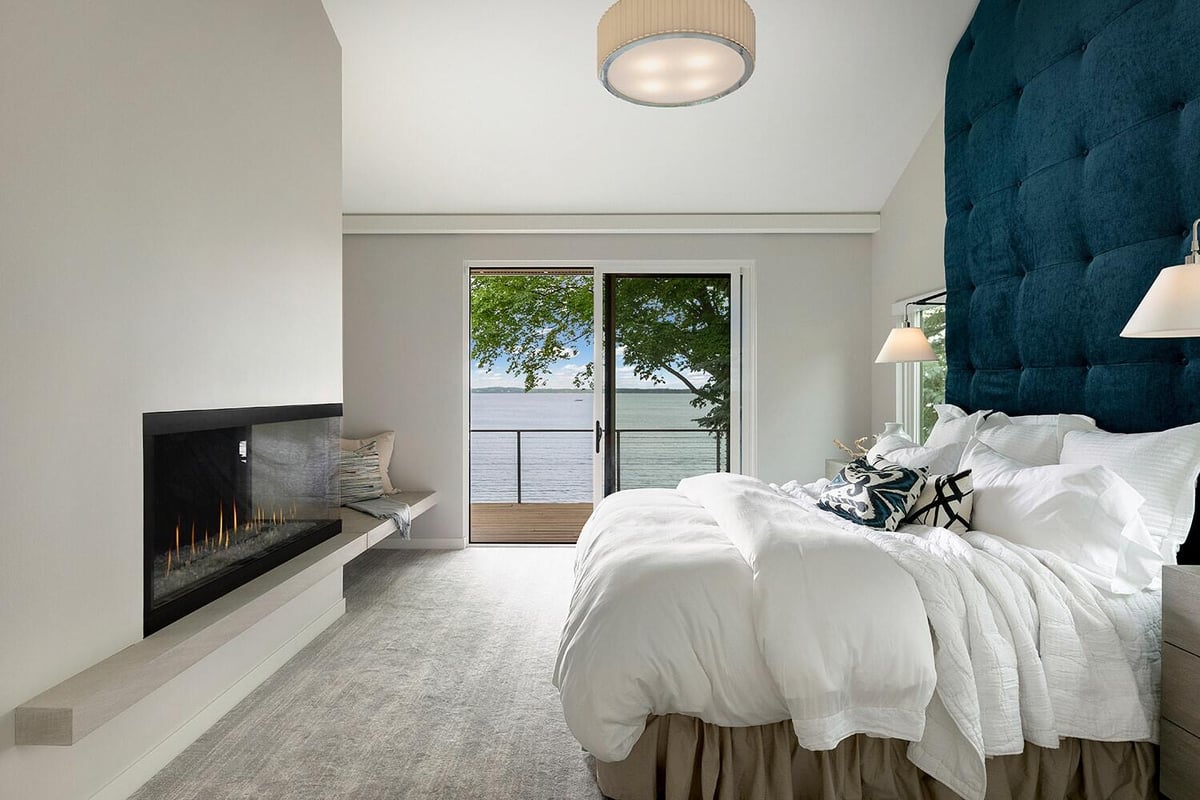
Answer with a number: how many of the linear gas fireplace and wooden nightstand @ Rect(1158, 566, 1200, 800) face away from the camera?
0

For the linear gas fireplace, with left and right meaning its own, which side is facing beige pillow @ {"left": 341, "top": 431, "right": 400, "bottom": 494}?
left

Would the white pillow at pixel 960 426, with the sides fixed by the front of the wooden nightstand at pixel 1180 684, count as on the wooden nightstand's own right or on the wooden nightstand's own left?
on the wooden nightstand's own right

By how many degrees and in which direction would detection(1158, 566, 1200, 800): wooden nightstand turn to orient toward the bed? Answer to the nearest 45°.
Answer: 0° — it already faces it

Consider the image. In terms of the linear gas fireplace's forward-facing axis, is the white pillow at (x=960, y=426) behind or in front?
in front

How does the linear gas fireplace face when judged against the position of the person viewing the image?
facing the viewer and to the right of the viewer

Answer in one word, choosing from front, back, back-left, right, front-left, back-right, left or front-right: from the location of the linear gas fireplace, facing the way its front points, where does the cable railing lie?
left

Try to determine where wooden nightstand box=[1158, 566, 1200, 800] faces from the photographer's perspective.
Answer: facing the viewer and to the left of the viewer

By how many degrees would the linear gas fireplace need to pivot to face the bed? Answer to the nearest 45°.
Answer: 0° — it already faces it

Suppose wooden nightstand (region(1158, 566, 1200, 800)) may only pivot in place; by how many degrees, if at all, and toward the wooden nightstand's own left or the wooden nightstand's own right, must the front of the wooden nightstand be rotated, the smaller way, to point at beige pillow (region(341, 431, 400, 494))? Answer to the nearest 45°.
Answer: approximately 45° to the wooden nightstand's own right
